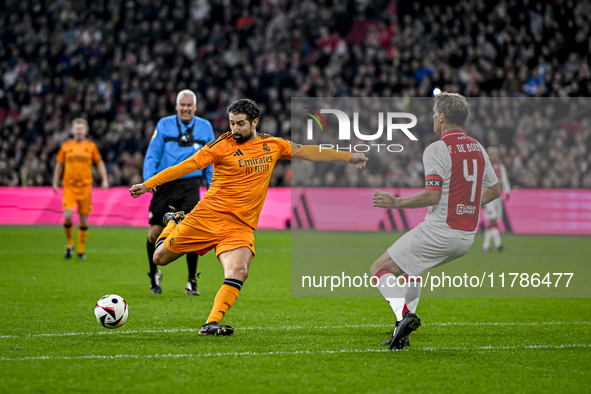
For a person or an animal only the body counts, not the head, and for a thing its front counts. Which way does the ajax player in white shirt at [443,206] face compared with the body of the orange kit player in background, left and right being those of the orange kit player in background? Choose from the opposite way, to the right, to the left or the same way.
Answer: the opposite way

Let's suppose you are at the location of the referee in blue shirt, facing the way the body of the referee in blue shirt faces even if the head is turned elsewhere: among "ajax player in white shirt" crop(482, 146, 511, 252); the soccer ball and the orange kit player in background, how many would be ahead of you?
1

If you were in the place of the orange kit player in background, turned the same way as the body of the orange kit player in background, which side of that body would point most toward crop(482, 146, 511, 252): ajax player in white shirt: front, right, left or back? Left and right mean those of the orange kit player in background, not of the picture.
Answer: left

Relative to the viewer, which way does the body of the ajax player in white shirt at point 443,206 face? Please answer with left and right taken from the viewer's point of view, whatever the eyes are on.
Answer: facing away from the viewer and to the left of the viewer

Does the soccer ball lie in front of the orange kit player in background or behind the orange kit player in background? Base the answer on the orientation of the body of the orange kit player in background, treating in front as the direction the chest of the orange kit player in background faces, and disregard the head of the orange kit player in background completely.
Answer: in front

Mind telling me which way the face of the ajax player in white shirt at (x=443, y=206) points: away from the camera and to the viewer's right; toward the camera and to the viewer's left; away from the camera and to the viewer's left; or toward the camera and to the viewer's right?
away from the camera and to the viewer's left

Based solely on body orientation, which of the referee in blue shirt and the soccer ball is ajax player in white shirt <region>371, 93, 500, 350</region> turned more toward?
the referee in blue shirt

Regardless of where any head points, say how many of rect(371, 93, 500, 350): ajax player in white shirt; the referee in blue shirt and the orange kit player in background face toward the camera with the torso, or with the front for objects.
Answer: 2

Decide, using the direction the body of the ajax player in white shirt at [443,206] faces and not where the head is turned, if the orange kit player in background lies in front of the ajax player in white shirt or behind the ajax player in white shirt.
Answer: in front

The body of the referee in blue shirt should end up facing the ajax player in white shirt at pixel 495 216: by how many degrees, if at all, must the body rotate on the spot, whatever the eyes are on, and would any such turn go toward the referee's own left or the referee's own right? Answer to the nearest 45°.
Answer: approximately 135° to the referee's own left

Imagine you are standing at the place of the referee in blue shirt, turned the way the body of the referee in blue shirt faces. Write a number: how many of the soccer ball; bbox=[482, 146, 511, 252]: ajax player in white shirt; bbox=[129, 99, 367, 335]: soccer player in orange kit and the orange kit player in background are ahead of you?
2

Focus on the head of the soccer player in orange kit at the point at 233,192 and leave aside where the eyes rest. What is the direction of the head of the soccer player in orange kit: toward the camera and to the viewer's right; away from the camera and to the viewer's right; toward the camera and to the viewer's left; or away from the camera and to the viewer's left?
toward the camera and to the viewer's left

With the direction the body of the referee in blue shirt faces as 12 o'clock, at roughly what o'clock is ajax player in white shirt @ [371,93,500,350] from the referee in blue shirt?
The ajax player in white shirt is roughly at 11 o'clock from the referee in blue shirt.
